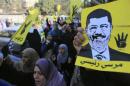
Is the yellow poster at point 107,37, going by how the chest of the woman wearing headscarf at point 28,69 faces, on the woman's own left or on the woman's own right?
on the woman's own left
